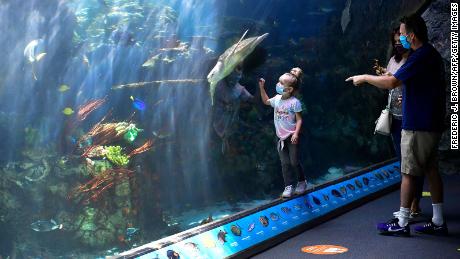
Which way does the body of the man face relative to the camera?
to the viewer's left

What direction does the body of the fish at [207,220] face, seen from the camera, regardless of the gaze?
to the viewer's left

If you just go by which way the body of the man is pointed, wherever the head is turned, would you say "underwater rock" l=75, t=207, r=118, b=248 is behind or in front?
in front

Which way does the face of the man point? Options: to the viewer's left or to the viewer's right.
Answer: to the viewer's left

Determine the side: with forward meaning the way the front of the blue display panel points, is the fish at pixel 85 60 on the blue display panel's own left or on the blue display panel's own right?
on the blue display panel's own right

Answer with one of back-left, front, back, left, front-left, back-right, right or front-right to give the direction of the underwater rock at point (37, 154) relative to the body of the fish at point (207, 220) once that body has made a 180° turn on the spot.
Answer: back-right

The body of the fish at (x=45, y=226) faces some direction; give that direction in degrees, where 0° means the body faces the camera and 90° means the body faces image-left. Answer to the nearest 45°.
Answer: approximately 90°
